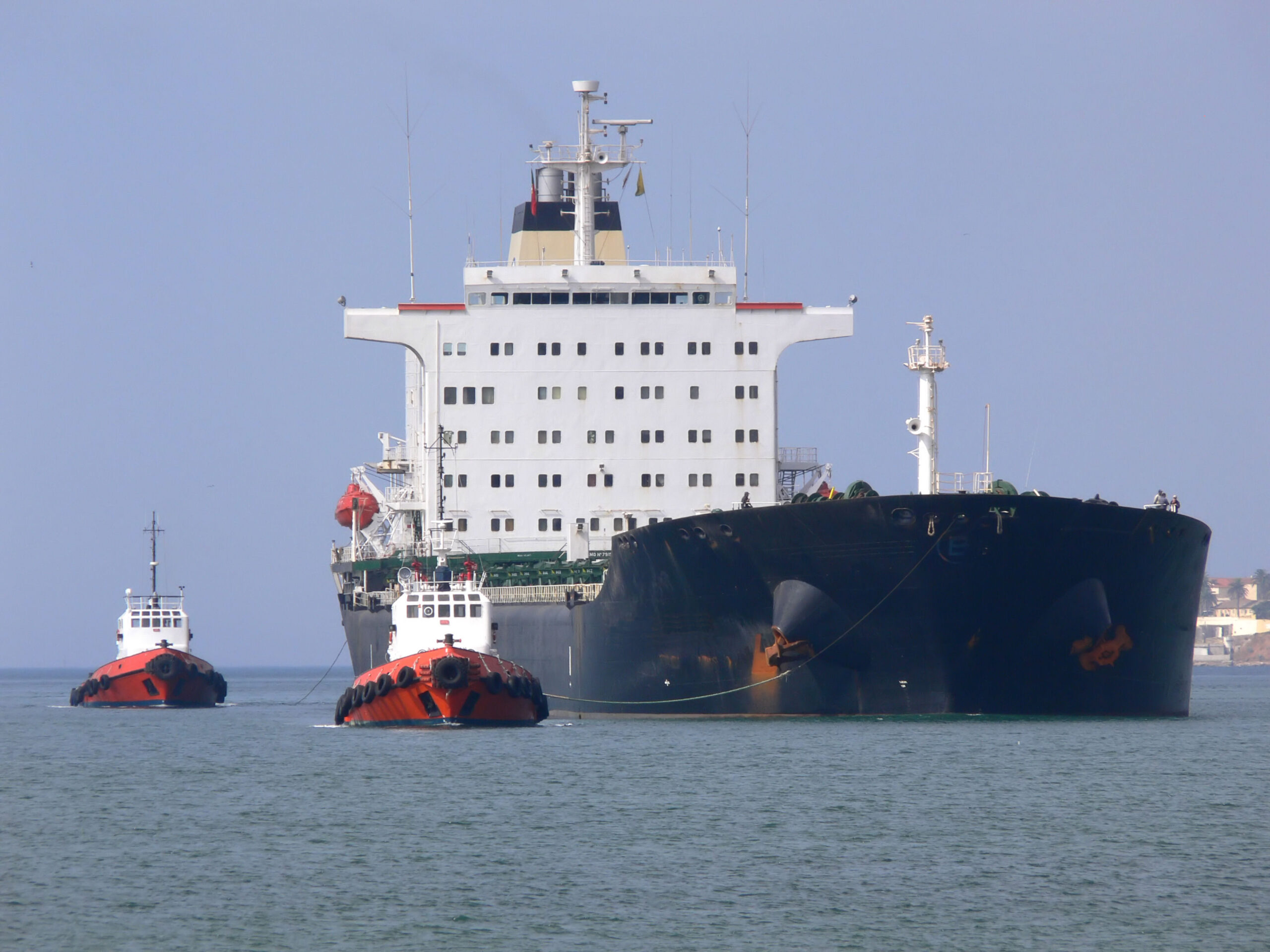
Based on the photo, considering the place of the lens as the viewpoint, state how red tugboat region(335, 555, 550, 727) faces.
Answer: facing the viewer

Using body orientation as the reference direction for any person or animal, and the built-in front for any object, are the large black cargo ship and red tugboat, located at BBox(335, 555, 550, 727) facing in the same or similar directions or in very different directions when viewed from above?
same or similar directions

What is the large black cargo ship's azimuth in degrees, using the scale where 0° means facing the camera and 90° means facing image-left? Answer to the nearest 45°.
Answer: approximately 0°
